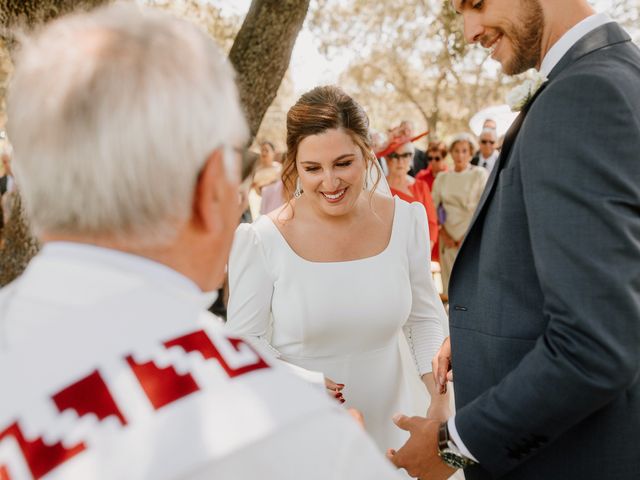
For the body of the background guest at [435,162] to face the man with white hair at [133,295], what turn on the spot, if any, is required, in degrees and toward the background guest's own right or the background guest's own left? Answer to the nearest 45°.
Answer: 0° — they already face them

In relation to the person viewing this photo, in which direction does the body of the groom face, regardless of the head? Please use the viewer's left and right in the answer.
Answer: facing to the left of the viewer

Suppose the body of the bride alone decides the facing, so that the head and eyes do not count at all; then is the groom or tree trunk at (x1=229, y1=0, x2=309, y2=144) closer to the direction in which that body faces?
the groom

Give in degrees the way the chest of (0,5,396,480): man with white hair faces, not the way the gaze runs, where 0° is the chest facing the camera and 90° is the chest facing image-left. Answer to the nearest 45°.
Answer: approximately 225°
